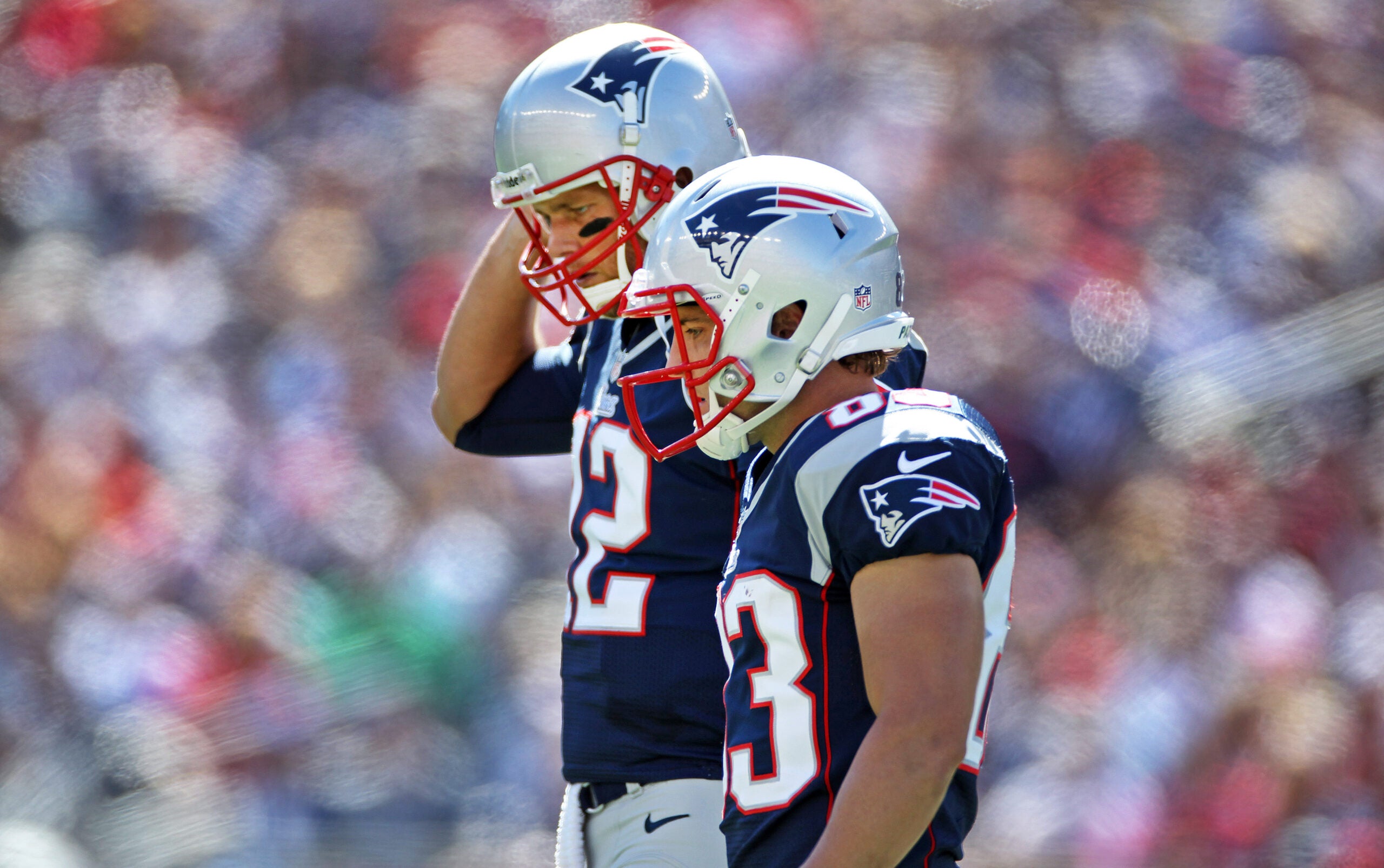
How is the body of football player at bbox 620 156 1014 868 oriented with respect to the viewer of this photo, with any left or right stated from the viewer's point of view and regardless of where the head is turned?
facing to the left of the viewer

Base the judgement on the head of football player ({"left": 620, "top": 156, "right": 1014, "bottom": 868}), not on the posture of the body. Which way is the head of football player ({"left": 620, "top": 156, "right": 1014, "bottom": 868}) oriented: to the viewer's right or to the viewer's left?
to the viewer's left

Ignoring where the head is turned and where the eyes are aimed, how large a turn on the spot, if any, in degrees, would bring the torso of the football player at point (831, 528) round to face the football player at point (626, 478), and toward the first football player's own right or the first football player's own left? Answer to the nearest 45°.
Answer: approximately 45° to the first football player's own right

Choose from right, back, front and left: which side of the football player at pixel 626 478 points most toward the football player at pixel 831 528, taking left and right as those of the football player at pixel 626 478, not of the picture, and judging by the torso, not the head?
left

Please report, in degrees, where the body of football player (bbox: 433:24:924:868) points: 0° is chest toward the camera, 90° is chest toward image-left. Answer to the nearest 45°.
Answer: approximately 45°
